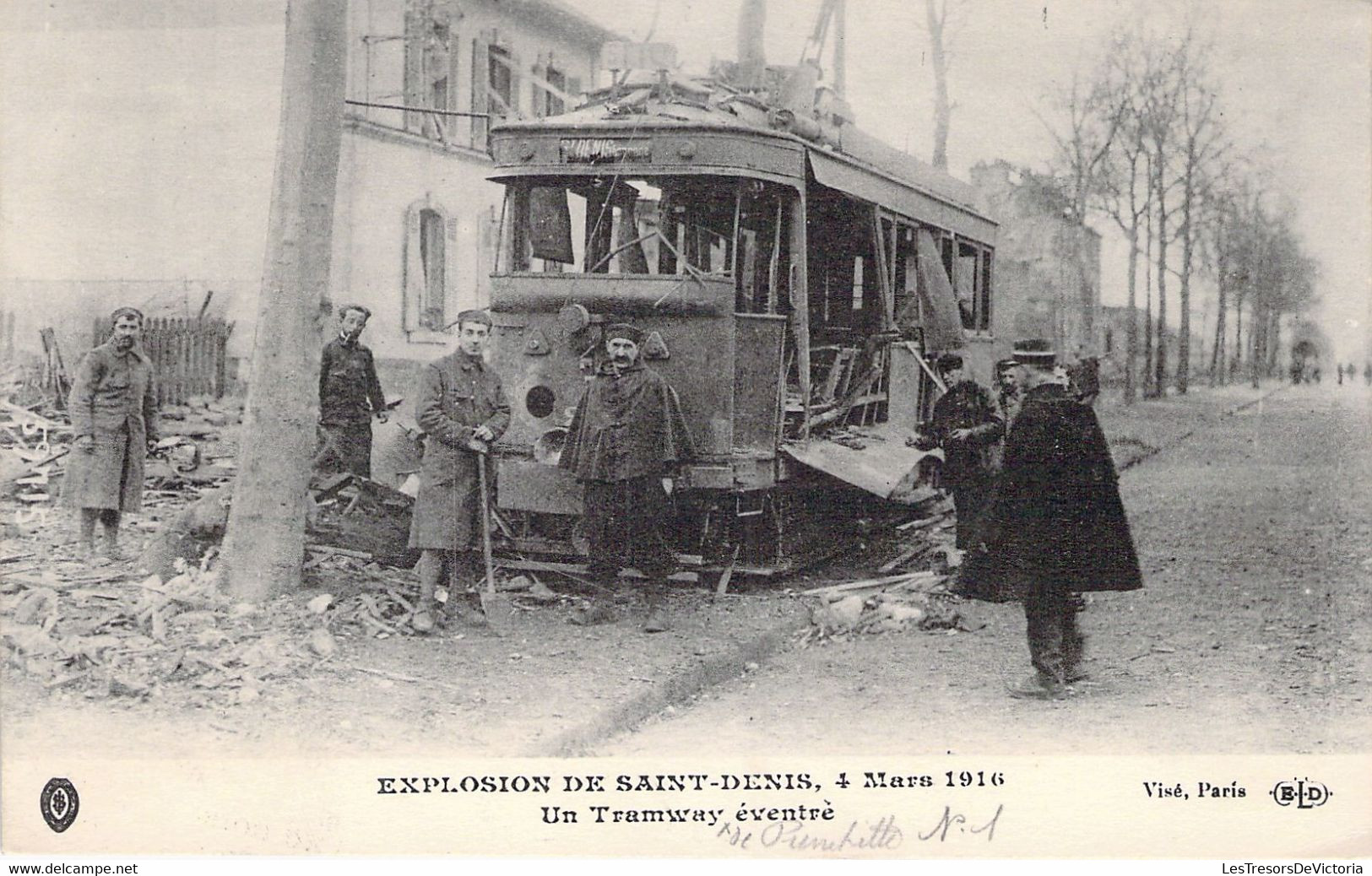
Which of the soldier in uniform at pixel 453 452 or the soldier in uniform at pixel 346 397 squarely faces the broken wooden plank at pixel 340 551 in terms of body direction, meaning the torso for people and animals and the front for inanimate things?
the soldier in uniform at pixel 346 397

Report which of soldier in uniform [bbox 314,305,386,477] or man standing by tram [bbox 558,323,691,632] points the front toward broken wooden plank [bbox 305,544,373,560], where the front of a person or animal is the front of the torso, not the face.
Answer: the soldier in uniform

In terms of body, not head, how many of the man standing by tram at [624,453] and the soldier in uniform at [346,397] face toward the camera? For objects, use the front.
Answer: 2

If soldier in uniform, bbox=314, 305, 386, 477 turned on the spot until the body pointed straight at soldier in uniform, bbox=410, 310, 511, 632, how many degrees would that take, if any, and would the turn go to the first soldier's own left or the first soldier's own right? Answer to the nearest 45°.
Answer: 0° — they already face them

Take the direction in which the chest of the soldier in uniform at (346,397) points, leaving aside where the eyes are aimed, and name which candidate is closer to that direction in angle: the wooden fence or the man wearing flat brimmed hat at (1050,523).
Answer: the man wearing flat brimmed hat

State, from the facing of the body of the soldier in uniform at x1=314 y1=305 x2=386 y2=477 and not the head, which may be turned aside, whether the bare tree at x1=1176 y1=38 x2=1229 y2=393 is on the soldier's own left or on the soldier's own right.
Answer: on the soldier's own left

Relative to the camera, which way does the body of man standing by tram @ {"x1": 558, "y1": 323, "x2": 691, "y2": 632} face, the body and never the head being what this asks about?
toward the camera

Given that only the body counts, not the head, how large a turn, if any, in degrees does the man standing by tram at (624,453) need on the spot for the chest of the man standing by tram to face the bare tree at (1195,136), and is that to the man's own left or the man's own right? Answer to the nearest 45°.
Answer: approximately 135° to the man's own left

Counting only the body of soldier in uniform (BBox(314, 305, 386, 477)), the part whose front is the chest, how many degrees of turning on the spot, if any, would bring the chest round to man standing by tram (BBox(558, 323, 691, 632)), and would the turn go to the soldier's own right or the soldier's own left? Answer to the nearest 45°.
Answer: approximately 45° to the soldier's own left

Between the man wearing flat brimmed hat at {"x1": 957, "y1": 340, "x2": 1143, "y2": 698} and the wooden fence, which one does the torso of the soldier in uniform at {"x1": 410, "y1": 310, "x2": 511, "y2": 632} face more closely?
the man wearing flat brimmed hat

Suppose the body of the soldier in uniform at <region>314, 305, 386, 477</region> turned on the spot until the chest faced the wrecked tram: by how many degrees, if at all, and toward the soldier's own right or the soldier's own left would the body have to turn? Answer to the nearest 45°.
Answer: approximately 45° to the soldier's own left

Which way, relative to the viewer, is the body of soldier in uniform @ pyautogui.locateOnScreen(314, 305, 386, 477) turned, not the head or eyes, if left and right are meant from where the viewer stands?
facing the viewer

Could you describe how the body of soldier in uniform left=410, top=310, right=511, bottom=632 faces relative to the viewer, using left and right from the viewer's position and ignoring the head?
facing the viewer and to the right of the viewer
